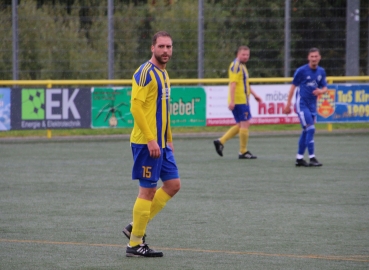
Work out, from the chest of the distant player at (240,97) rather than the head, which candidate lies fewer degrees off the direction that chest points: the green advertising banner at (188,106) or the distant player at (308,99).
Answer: the distant player

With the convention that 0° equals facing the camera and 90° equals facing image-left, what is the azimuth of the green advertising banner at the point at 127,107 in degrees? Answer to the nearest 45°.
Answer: approximately 0°

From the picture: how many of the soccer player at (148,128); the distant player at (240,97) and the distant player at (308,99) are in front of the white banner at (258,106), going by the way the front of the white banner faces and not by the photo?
3

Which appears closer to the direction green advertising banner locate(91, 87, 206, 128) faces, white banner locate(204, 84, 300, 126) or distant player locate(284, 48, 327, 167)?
the distant player

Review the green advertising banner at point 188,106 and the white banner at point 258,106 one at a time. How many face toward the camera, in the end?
2

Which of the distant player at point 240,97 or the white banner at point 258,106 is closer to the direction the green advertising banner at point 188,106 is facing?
the distant player
